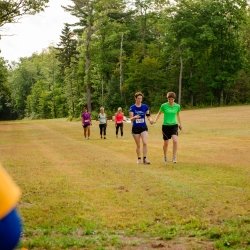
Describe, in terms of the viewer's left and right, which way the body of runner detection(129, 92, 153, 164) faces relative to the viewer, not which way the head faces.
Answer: facing the viewer

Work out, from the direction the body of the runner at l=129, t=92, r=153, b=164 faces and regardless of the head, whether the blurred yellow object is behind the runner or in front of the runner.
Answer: in front
